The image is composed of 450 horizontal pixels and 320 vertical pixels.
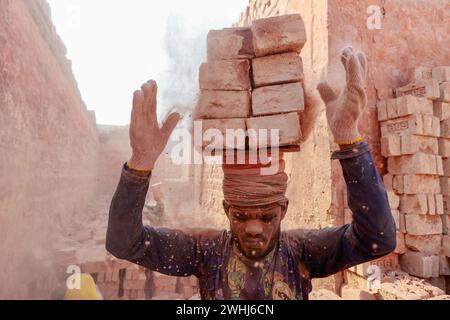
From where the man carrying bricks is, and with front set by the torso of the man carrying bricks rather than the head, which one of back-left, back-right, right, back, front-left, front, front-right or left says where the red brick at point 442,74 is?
back-left

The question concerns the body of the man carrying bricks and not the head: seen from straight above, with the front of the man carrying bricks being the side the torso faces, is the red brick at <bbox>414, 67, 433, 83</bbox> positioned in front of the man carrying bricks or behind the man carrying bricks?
behind

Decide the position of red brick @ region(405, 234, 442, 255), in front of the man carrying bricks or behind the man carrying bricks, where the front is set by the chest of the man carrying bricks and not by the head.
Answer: behind

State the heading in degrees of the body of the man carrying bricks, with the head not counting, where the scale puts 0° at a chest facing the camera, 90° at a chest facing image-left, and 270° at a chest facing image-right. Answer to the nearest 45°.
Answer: approximately 0°

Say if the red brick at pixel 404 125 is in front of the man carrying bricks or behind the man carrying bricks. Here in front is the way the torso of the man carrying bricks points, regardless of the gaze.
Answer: behind
